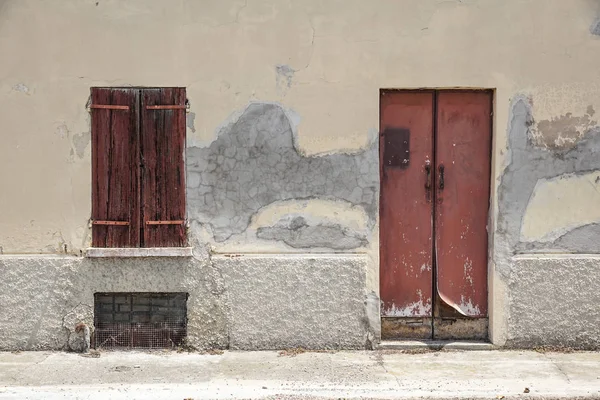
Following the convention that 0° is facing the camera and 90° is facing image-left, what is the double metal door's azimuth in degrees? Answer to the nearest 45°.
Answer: approximately 0°
